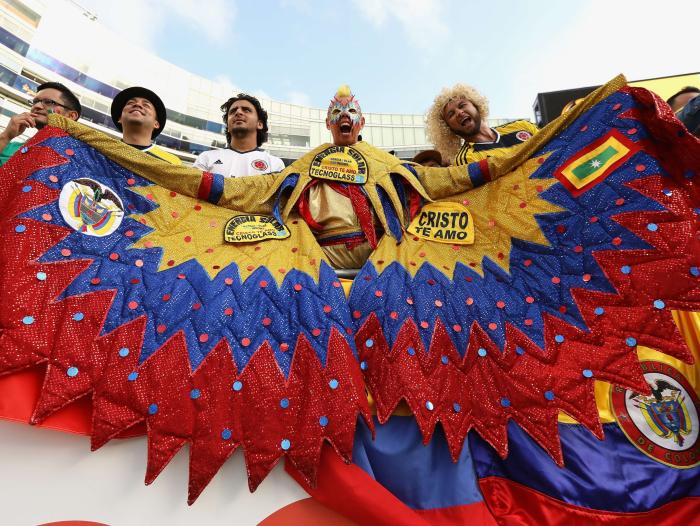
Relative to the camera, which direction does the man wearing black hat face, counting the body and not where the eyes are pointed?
toward the camera

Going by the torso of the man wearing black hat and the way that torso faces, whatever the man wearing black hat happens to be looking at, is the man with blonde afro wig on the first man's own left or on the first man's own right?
on the first man's own left

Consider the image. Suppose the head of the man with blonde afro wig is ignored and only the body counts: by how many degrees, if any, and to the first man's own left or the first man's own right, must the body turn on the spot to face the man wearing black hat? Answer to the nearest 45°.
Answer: approximately 45° to the first man's own right

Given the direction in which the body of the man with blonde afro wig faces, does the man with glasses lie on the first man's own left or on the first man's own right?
on the first man's own right

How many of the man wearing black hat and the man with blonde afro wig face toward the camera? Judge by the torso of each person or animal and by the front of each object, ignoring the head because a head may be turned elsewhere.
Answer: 2

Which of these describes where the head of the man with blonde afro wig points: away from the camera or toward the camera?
toward the camera
